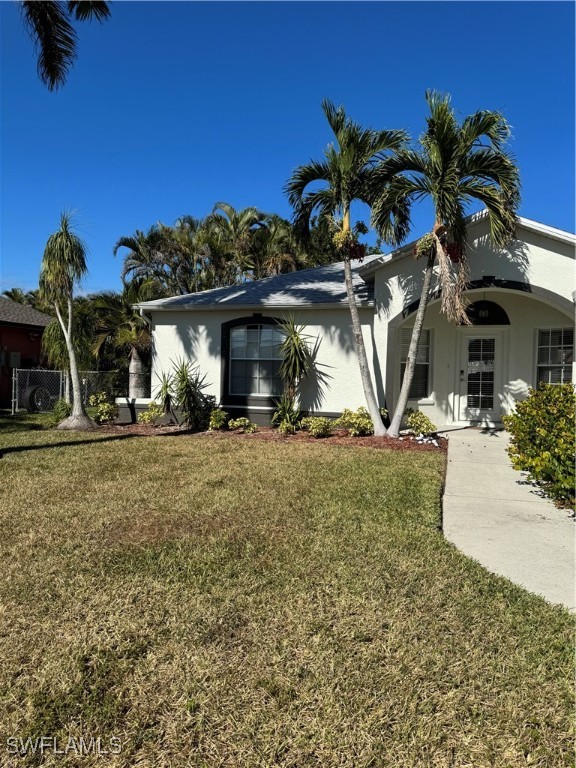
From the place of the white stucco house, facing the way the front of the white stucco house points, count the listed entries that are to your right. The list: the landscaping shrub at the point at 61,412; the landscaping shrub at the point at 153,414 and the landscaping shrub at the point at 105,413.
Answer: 3

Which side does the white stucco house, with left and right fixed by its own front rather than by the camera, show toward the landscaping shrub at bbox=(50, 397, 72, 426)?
right

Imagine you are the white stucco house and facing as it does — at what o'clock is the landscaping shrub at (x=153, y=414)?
The landscaping shrub is roughly at 3 o'clock from the white stucco house.

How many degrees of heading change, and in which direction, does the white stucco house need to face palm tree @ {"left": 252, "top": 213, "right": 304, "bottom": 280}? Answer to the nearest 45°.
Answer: approximately 180°

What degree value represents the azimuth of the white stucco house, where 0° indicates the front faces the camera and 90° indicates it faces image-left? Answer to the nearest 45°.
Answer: approximately 0°

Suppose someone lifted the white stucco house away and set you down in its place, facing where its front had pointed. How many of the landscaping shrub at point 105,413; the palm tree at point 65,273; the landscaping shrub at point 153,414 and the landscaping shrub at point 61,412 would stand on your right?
4

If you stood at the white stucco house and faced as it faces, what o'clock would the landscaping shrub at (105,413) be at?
The landscaping shrub is roughly at 3 o'clock from the white stucco house.

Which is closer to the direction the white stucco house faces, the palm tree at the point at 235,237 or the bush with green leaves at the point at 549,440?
the bush with green leaves

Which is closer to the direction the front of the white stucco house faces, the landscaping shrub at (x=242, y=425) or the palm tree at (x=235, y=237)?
the landscaping shrub
